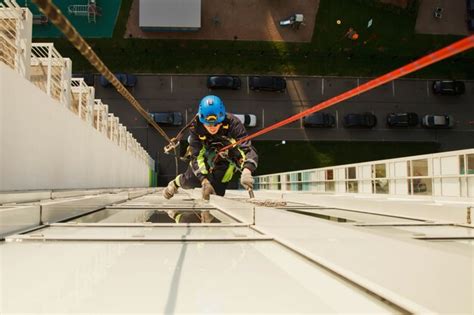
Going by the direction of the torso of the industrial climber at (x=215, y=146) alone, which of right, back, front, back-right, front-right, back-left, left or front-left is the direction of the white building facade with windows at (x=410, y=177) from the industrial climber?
back-left

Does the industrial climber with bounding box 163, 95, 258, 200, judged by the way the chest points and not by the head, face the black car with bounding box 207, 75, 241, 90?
no

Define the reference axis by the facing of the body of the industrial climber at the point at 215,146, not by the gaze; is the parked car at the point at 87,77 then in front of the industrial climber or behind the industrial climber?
behind

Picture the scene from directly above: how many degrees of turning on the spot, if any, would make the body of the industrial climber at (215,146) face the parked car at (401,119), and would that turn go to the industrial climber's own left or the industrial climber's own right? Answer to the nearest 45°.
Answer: approximately 135° to the industrial climber's own left

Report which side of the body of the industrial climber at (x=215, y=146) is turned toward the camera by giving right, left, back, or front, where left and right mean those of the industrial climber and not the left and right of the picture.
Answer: front

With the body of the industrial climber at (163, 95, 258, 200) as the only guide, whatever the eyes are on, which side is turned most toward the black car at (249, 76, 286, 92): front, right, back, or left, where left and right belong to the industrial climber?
back

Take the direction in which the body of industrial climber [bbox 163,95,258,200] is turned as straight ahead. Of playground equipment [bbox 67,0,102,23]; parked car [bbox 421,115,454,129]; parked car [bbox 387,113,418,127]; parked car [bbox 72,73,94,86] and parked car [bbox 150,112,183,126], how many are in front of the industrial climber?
0

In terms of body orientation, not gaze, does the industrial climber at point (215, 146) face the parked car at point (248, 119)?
no

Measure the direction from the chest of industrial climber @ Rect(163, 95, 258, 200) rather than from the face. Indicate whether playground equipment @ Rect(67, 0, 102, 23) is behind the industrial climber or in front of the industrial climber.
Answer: behind

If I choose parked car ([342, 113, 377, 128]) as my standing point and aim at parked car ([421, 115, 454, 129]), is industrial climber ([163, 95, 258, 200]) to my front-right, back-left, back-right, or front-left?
back-right
